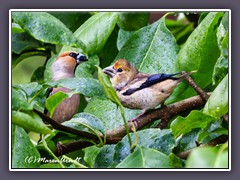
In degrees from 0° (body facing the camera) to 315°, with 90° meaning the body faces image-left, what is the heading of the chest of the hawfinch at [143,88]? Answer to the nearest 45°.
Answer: approximately 90°

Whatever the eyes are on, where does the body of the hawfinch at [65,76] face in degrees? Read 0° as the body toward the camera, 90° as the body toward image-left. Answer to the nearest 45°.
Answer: approximately 270°

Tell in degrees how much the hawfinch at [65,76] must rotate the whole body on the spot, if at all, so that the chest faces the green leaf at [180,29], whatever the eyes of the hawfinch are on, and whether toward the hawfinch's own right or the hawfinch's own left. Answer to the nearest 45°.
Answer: approximately 45° to the hawfinch's own left

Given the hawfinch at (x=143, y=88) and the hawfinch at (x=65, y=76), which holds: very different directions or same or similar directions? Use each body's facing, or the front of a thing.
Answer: very different directions

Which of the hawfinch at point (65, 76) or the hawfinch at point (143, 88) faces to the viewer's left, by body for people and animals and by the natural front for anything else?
the hawfinch at point (143, 88)

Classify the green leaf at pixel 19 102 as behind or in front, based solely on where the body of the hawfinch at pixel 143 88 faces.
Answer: in front

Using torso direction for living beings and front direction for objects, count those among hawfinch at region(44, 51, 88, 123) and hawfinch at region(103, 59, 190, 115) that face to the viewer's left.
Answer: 1
